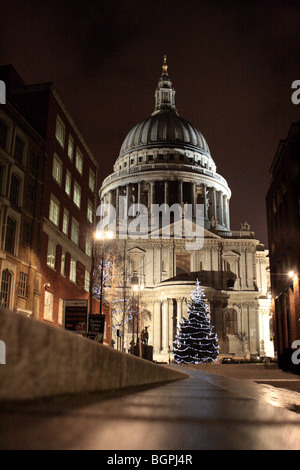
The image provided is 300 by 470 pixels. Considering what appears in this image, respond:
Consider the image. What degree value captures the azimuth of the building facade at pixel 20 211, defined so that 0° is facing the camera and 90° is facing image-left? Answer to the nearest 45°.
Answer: approximately 315°

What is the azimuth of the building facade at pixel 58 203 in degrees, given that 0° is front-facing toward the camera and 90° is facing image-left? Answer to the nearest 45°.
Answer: approximately 315°
